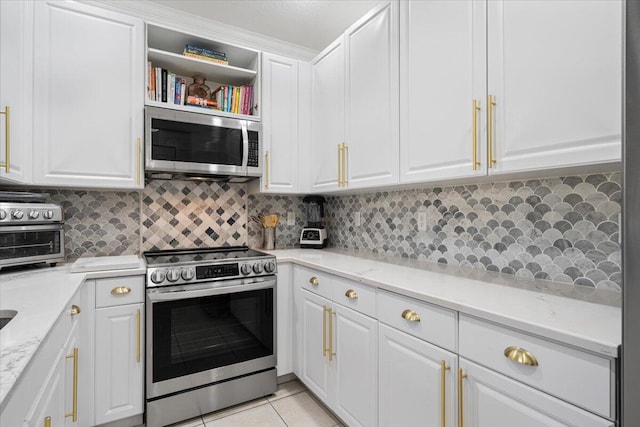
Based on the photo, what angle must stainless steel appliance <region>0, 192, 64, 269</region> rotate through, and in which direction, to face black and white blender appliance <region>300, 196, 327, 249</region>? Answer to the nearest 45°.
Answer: approximately 45° to its left

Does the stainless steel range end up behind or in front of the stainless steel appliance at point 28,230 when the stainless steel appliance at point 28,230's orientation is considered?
in front

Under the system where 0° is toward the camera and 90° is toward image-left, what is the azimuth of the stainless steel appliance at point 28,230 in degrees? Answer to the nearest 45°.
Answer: approximately 315°
